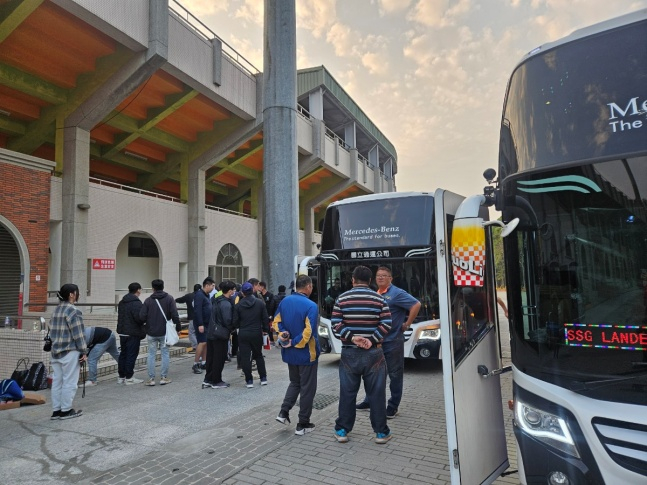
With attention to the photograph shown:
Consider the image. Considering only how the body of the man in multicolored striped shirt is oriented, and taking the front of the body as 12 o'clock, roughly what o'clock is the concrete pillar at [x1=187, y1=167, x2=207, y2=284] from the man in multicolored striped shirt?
The concrete pillar is roughly at 11 o'clock from the man in multicolored striped shirt.

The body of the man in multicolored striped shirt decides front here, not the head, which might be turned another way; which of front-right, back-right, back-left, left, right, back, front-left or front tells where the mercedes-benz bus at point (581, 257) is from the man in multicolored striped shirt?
back-right

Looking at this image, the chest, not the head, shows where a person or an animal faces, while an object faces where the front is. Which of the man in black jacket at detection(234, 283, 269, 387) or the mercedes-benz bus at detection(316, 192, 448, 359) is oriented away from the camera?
the man in black jacket

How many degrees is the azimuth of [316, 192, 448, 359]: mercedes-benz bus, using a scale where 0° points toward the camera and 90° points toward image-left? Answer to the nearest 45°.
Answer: approximately 0°

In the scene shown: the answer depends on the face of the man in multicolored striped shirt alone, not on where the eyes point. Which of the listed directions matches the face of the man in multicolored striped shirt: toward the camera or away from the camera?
away from the camera

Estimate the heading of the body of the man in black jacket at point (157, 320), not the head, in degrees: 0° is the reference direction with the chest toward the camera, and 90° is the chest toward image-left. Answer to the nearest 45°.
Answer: approximately 180°

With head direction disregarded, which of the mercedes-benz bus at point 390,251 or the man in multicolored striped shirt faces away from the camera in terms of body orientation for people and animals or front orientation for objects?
the man in multicolored striped shirt

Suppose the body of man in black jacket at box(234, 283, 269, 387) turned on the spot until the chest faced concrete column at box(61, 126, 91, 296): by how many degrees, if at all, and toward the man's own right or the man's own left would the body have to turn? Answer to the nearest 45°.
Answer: approximately 45° to the man's own left

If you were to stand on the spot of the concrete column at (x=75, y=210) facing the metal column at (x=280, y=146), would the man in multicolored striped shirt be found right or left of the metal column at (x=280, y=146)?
right

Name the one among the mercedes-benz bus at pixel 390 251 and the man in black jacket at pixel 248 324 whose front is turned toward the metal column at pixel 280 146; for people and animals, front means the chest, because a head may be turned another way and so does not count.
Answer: the man in black jacket

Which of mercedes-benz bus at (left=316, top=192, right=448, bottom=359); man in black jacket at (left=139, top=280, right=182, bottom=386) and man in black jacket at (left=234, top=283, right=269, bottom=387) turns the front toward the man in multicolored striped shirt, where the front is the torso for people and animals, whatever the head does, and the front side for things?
the mercedes-benz bus

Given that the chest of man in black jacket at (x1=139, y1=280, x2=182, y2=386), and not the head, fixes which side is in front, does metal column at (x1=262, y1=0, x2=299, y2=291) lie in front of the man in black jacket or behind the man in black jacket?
in front

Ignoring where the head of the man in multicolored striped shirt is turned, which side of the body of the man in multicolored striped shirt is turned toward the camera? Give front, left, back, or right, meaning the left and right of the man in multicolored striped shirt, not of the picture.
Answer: back

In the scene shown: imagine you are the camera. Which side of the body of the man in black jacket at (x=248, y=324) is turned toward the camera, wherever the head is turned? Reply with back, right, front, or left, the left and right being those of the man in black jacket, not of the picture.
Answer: back
